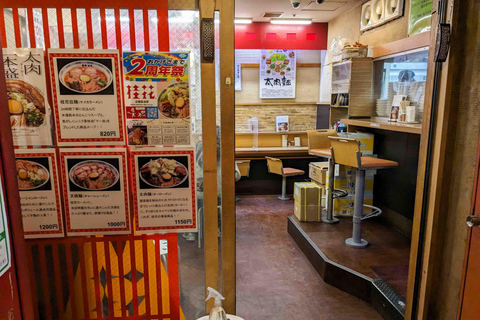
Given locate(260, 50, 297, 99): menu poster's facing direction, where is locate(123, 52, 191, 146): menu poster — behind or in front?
in front

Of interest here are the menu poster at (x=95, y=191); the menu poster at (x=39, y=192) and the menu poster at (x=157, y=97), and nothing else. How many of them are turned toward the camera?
3

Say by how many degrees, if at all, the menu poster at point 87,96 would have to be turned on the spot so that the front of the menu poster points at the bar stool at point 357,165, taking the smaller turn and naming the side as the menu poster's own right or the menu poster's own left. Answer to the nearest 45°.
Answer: approximately 90° to the menu poster's own left

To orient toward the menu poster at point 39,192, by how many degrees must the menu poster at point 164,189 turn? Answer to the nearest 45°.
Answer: approximately 90° to its right

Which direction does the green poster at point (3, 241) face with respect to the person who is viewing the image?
facing the viewer and to the right of the viewer

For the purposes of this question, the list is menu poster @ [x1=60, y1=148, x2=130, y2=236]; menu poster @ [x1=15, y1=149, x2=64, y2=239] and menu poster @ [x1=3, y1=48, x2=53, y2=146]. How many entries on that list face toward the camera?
3

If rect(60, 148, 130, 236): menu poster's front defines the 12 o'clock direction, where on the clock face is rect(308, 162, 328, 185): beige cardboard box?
The beige cardboard box is roughly at 8 o'clock from the menu poster.

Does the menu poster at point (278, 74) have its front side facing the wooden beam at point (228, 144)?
yes

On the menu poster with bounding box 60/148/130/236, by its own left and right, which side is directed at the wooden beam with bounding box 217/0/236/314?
left

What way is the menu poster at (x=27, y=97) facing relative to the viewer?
toward the camera

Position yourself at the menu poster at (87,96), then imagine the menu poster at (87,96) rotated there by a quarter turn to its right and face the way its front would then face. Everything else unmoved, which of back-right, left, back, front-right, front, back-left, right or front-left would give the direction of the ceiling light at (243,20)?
back-right

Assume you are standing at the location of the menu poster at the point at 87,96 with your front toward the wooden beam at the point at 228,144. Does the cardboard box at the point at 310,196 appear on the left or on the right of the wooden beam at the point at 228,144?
left

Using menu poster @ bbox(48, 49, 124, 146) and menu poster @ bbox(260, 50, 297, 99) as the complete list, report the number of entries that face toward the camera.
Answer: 2
